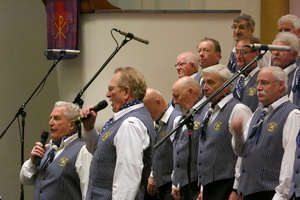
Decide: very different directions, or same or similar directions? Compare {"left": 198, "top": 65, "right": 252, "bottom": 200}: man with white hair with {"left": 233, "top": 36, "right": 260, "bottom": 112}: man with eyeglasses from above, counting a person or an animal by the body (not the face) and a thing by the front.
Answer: same or similar directions

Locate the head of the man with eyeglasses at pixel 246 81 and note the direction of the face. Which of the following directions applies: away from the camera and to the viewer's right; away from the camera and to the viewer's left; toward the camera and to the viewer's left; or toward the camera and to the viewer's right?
toward the camera and to the viewer's left

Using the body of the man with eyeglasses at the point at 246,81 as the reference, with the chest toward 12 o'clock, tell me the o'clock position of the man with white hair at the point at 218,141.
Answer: the man with white hair at the point at 218,141 is roughly at 11 o'clock from the man with eyeglasses at the point at 246,81.

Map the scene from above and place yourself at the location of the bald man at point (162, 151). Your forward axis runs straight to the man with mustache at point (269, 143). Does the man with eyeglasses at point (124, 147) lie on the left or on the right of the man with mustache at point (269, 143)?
right

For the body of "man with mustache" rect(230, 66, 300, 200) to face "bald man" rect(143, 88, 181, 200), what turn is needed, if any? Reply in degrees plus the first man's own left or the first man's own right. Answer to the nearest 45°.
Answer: approximately 90° to the first man's own right

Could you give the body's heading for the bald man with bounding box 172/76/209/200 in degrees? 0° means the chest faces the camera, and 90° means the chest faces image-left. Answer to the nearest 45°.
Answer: approximately 45°

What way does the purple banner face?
toward the camera

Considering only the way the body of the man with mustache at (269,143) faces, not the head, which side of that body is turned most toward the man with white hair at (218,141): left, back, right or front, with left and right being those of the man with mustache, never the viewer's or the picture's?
right

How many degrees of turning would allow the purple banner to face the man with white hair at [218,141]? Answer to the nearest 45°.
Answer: approximately 45° to its left

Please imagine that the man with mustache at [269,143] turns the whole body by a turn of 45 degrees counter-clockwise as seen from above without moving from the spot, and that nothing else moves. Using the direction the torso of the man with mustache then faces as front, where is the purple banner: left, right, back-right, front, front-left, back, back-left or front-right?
back-right

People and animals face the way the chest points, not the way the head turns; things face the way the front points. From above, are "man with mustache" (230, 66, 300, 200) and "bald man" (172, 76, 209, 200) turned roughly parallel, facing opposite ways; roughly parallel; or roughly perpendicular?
roughly parallel

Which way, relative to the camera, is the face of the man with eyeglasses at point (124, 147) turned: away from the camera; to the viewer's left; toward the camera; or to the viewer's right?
to the viewer's left
